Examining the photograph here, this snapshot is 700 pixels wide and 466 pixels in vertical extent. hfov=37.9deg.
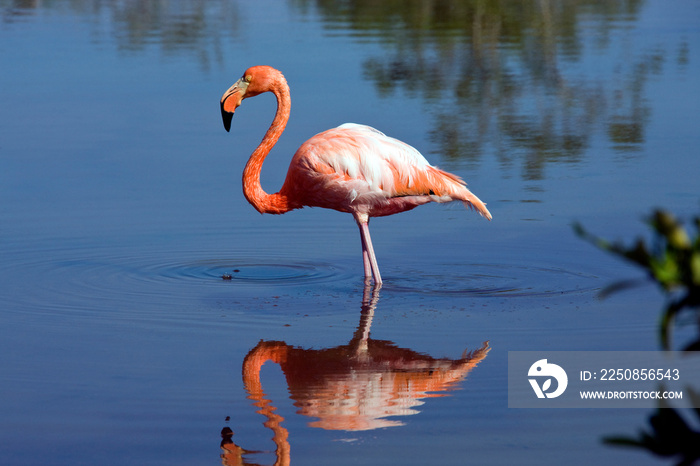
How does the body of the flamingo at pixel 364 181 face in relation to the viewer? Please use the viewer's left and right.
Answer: facing to the left of the viewer
